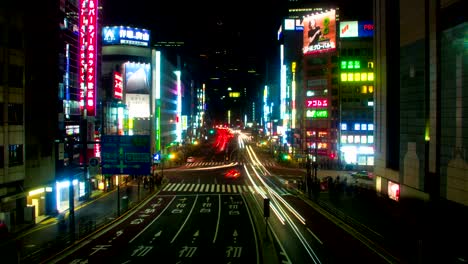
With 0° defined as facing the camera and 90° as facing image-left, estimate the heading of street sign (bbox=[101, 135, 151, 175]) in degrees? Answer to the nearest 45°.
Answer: approximately 0°

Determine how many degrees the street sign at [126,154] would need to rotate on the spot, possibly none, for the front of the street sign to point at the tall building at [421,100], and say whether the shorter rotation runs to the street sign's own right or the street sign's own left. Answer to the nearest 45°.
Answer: approximately 90° to the street sign's own left

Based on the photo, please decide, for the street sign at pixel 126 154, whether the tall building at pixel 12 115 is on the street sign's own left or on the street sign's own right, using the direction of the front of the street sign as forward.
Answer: on the street sign's own right
